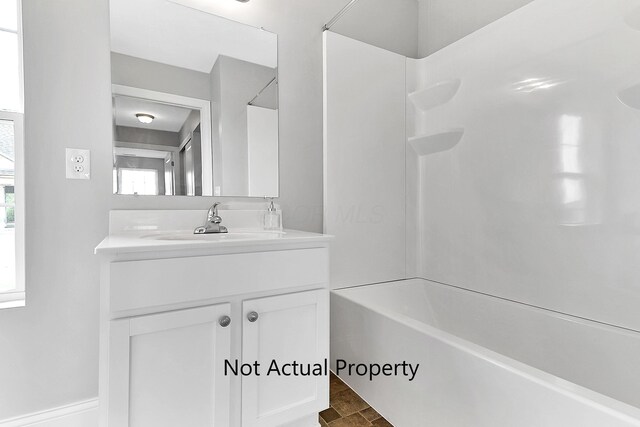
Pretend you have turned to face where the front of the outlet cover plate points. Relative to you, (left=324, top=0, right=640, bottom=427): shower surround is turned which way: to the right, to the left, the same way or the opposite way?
to the right

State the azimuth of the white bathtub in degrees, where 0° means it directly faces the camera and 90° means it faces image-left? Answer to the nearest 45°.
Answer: approximately 45°

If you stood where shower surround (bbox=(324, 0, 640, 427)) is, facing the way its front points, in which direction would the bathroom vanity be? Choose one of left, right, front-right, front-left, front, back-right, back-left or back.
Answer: front

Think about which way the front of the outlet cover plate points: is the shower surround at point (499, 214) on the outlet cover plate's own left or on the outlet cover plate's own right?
on the outlet cover plate's own left

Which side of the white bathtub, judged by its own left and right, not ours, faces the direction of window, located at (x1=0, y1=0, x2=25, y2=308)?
front

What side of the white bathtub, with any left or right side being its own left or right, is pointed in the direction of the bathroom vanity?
front

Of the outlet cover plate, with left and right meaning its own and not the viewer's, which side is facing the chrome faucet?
left

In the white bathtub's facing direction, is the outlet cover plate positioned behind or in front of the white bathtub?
in front

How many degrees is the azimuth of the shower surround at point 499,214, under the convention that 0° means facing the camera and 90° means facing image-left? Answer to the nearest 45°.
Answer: approximately 45°

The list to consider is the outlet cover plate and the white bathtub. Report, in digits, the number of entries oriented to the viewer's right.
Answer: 0

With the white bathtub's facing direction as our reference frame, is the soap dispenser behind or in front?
in front

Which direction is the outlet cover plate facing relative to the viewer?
toward the camera

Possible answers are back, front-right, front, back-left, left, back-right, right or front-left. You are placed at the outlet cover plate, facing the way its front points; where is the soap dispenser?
left
